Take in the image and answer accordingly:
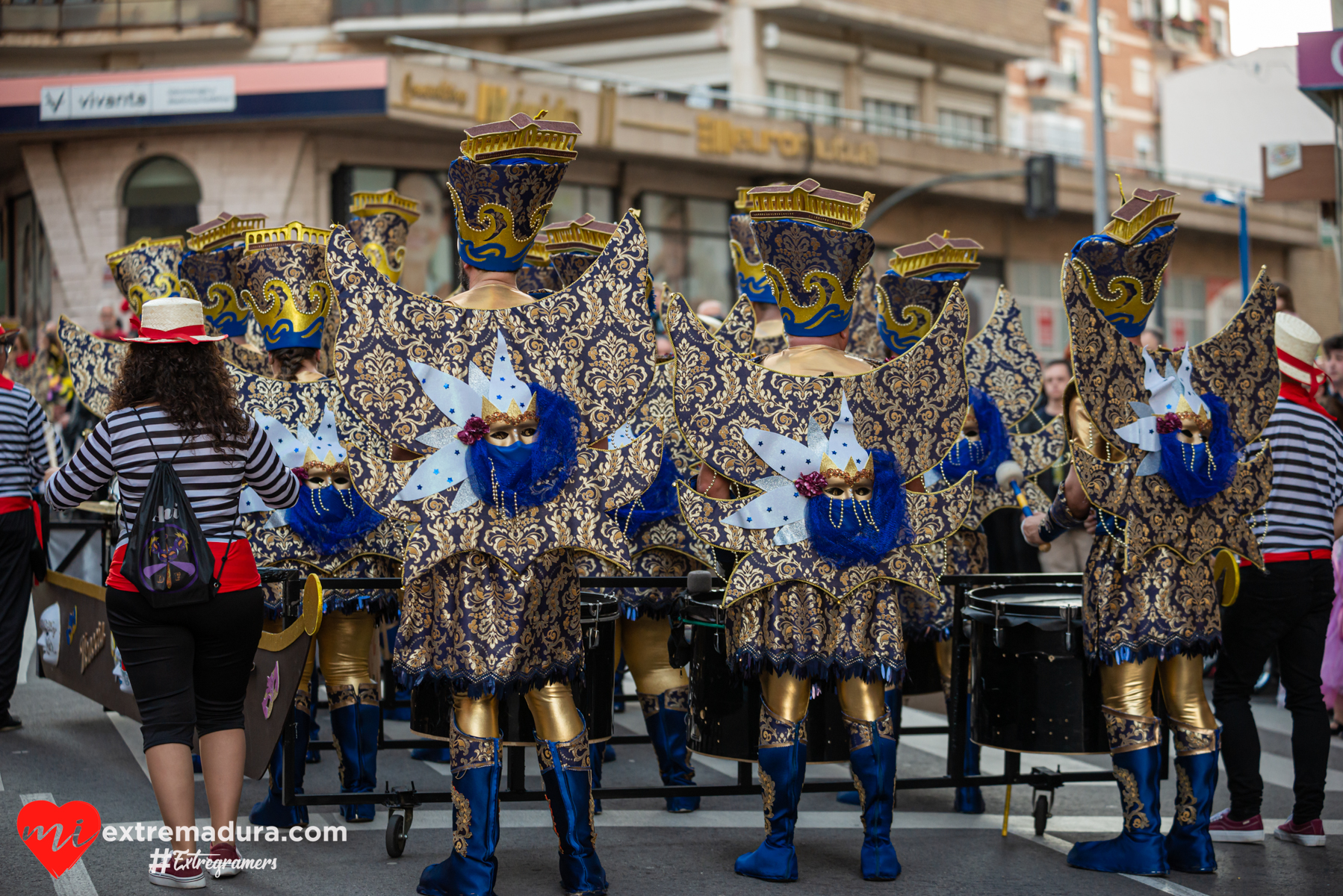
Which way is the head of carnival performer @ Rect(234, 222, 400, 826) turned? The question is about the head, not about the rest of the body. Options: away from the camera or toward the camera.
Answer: away from the camera

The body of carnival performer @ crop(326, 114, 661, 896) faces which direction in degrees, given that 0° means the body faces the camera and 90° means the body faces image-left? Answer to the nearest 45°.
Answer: approximately 180°

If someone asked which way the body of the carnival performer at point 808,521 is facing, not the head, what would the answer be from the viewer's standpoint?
away from the camera

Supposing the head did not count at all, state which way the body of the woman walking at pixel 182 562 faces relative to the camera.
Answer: away from the camera

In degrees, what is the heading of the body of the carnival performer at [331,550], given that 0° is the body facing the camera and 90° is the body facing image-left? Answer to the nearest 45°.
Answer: approximately 180°

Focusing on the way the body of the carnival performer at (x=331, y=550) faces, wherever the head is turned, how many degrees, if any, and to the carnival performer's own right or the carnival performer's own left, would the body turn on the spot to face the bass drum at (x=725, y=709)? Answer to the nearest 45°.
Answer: approximately 135° to the carnival performer's own right

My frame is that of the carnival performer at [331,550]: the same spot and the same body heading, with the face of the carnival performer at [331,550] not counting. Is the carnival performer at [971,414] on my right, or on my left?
on my right

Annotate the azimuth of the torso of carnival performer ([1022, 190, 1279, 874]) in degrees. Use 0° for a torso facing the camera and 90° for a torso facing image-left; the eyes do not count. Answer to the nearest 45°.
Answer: approximately 135°

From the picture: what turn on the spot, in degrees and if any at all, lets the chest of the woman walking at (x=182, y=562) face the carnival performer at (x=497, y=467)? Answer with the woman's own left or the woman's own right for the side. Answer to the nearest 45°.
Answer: approximately 90° to the woman's own right
